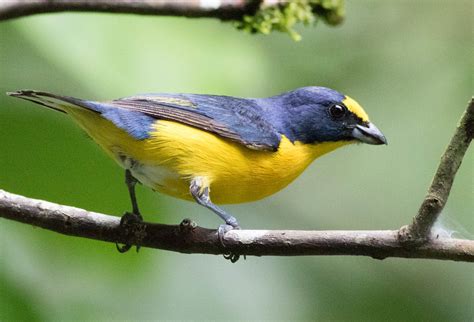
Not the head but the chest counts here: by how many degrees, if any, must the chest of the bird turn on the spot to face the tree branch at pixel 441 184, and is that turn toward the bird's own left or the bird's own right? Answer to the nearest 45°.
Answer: approximately 45° to the bird's own right

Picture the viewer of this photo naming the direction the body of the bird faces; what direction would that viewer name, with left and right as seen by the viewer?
facing to the right of the viewer
